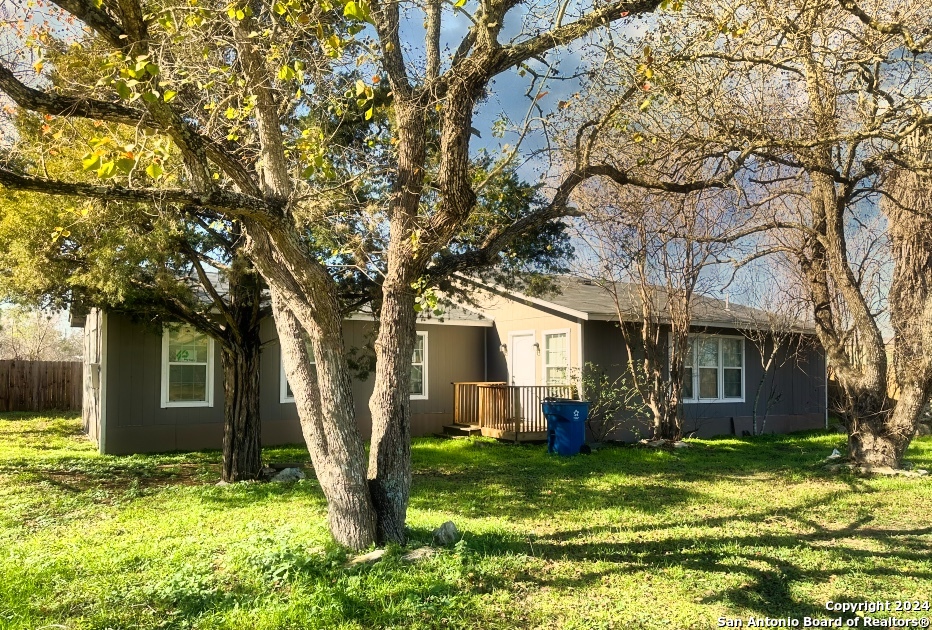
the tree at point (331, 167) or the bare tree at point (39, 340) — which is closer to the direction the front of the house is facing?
the tree

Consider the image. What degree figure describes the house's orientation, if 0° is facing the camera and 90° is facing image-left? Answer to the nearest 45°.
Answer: approximately 0°

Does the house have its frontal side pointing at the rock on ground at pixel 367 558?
yes

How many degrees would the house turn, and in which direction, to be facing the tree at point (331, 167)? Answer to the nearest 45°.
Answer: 0° — it already faces it

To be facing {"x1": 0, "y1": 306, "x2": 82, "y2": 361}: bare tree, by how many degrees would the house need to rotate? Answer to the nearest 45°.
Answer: approximately 135° to its right

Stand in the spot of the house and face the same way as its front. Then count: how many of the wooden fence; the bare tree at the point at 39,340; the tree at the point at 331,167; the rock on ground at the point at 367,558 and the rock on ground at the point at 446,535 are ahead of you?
3

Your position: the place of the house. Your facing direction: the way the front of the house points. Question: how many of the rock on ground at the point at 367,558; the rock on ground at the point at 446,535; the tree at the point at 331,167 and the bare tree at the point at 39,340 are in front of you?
3

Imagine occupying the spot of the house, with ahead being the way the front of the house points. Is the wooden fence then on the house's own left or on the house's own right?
on the house's own right

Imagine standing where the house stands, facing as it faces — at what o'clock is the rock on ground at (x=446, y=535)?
The rock on ground is roughly at 12 o'clock from the house.
